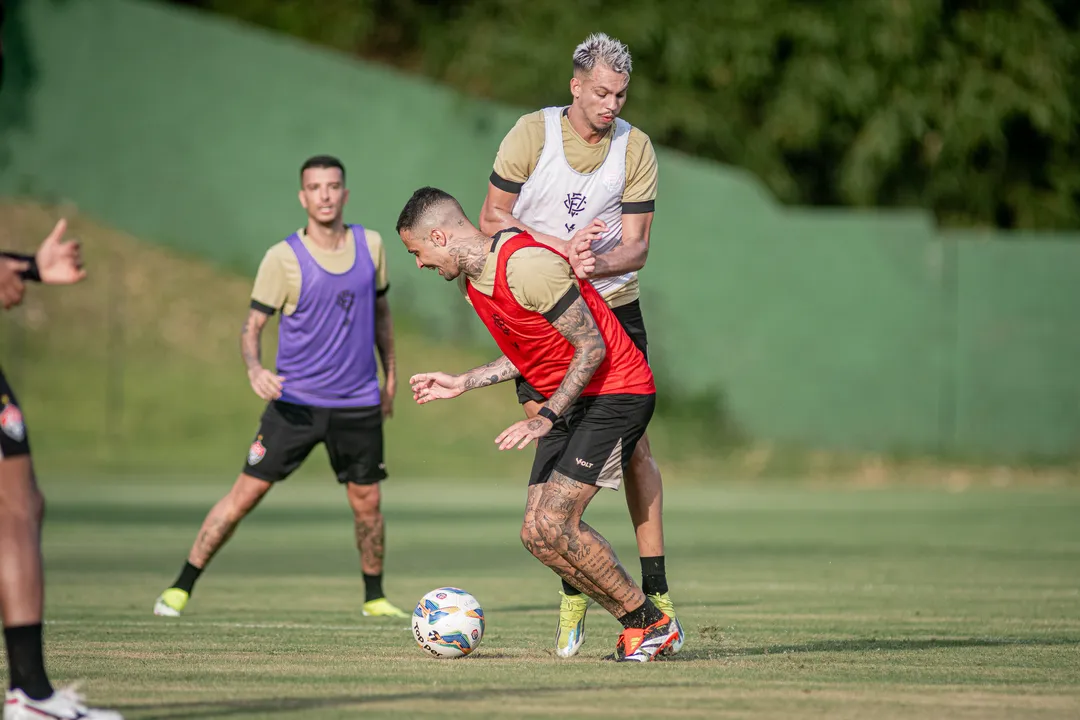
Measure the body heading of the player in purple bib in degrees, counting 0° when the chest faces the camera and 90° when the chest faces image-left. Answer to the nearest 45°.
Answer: approximately 0°

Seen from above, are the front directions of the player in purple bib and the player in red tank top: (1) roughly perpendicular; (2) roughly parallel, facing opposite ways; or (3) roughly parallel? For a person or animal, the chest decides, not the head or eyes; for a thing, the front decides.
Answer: roughly perpendicular

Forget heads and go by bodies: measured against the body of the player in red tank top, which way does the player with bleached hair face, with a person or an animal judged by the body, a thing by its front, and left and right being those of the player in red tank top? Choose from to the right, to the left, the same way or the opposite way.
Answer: to the left

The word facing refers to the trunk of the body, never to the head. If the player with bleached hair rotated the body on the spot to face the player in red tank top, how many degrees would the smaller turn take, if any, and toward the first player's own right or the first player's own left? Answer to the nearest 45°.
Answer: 0° — they already face them

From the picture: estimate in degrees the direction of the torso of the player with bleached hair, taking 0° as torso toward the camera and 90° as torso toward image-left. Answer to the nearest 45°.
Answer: approximately 0°

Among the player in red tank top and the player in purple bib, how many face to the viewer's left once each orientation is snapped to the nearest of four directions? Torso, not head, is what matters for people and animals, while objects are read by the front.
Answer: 1

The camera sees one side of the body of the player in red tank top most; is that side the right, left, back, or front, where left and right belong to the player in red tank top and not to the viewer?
left
